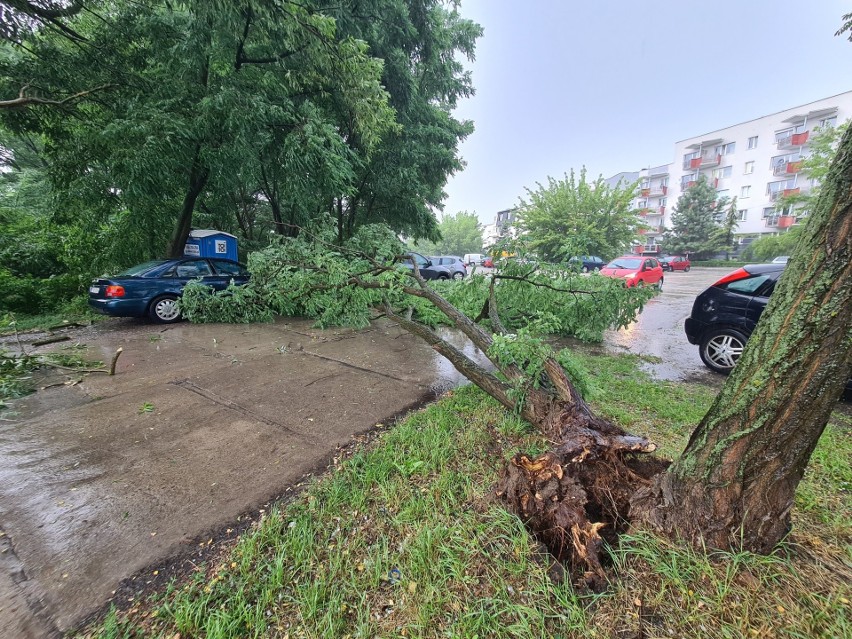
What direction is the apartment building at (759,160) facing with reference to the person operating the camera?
facing the viewer and to the left of the viewer

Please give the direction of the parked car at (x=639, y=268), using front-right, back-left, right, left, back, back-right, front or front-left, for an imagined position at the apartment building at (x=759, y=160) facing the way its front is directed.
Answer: front-left

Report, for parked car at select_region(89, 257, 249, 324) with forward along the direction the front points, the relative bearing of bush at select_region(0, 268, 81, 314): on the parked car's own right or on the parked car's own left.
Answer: on the parked car's own left

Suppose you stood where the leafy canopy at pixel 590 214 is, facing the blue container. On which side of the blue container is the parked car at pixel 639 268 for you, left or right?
left

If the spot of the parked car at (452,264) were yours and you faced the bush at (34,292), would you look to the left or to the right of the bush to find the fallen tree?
left

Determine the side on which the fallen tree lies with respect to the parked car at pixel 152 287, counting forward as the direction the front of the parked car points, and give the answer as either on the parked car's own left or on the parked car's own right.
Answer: on the parked car's own right

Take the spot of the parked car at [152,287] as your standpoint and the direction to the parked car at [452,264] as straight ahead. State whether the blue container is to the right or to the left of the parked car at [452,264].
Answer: left

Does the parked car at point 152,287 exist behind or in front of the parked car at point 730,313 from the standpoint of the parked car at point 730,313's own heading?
behind

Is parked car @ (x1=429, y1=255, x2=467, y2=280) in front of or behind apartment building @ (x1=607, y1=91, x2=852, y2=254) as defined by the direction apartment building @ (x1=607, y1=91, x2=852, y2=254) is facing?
in front

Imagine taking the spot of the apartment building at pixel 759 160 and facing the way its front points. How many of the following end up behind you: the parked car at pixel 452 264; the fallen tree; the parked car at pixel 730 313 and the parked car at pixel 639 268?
0

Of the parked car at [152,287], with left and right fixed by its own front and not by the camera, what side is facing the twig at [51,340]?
back

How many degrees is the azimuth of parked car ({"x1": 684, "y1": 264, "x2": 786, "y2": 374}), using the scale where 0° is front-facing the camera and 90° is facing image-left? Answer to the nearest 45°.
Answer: approximately 270°

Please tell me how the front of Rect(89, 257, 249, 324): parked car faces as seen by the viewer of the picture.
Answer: facing away from the viewer and to the right of the viewer

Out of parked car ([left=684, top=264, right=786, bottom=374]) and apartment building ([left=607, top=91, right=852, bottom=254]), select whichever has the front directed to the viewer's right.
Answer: the parked car
